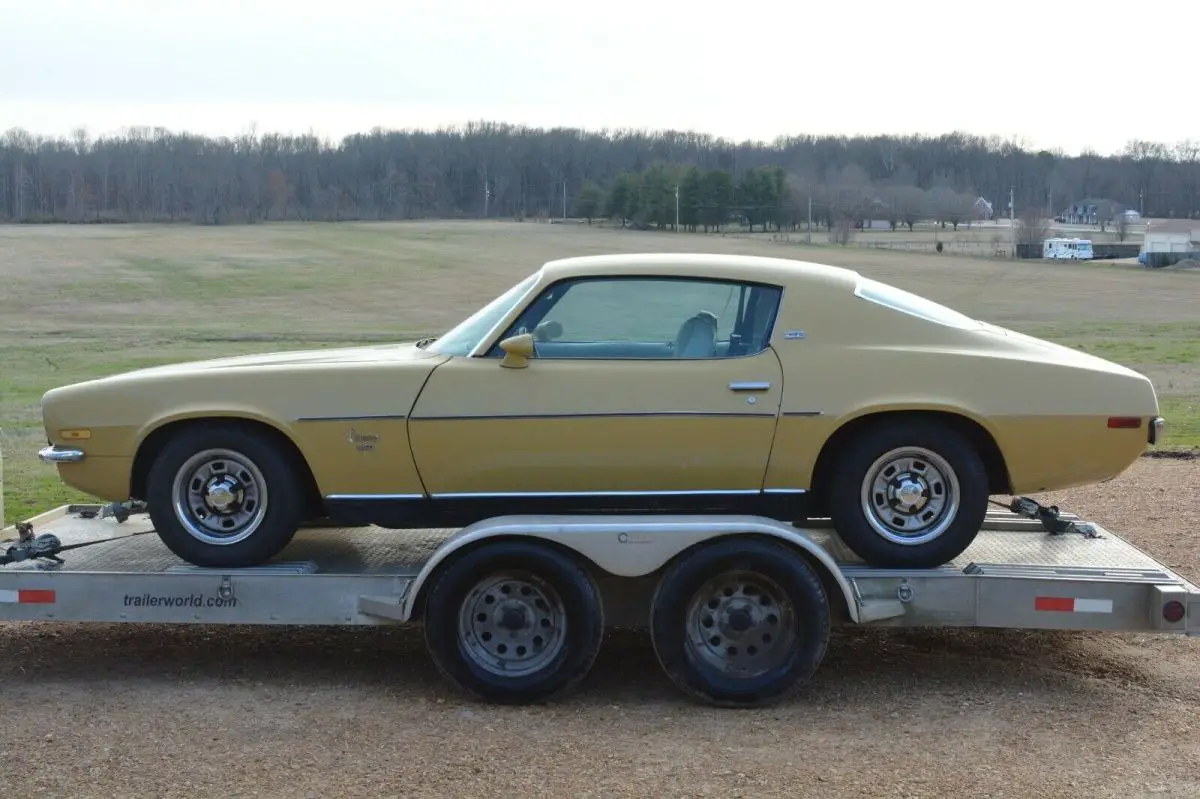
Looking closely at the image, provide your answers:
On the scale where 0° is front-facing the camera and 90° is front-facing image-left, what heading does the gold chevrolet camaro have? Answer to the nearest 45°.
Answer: approximately 90°

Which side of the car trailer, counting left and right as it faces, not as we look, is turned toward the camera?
left
